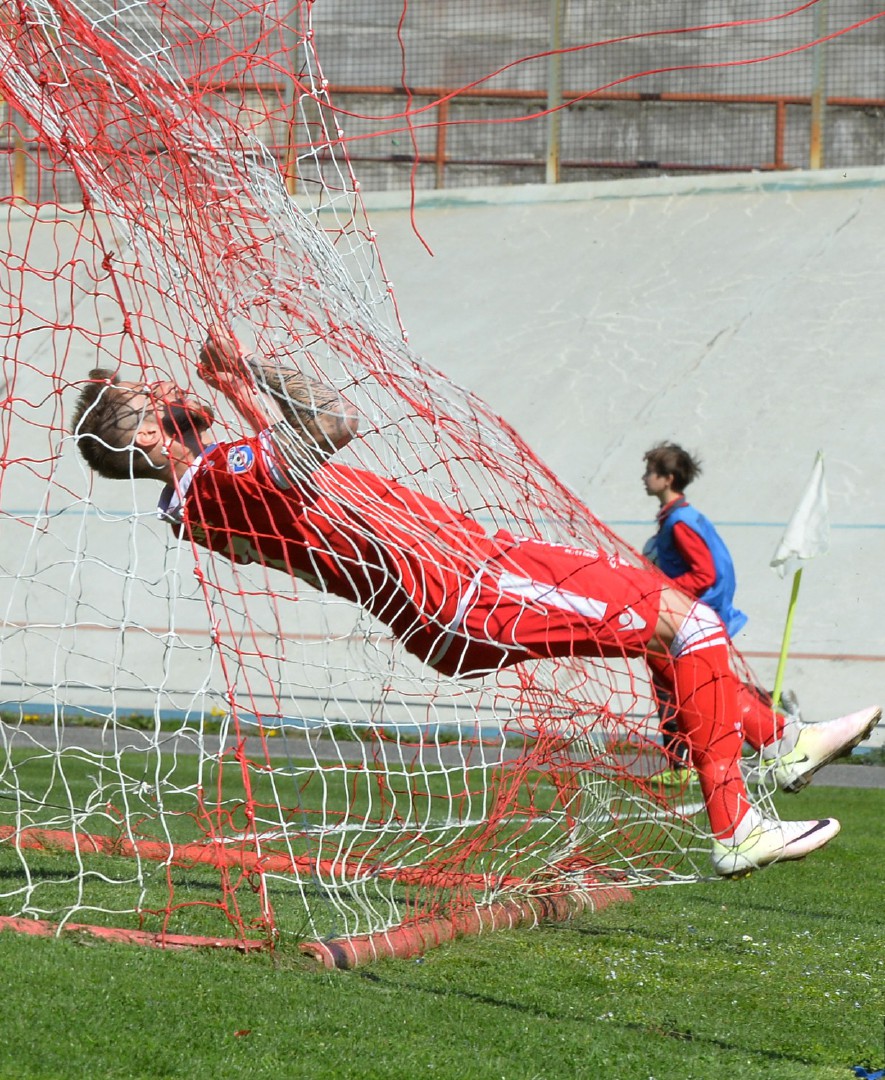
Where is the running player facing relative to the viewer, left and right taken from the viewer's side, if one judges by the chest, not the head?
facing to the left of the viewer

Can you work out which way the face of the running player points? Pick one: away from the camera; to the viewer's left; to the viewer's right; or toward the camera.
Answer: to the viewer's left

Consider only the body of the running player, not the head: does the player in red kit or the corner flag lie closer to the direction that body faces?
the player in red kit

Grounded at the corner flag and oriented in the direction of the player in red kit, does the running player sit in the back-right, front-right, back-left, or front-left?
front-right

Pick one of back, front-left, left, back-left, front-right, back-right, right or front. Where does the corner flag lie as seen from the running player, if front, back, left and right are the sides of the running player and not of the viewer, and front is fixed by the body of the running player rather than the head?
back-right

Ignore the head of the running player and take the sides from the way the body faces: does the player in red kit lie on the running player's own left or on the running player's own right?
on the running player's own left
